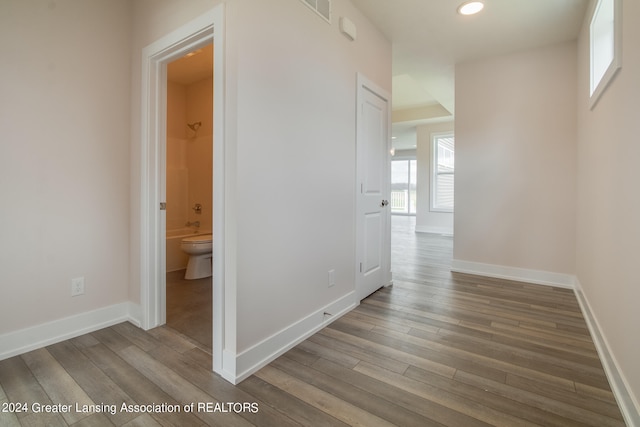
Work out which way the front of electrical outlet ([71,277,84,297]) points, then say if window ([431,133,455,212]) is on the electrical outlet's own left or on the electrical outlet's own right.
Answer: on the electrical outlet's own left

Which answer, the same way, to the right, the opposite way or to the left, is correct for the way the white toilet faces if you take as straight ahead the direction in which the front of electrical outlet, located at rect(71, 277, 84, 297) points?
to the right

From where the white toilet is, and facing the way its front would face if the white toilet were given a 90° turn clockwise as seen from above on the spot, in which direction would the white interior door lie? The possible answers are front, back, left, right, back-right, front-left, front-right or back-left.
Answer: back

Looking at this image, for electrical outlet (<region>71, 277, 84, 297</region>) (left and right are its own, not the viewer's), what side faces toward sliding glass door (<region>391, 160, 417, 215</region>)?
left

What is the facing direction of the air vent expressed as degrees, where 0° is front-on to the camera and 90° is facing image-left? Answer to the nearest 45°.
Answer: approximately 315°

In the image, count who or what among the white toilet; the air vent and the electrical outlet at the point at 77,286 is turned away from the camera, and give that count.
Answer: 0

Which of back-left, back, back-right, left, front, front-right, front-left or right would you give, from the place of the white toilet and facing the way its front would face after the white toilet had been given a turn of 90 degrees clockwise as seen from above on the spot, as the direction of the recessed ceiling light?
back

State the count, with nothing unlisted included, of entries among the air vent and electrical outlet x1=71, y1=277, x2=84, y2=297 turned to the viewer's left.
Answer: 0

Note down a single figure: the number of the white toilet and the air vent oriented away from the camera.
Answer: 0

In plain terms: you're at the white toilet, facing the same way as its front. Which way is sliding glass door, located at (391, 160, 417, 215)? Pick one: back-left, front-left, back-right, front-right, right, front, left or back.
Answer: back

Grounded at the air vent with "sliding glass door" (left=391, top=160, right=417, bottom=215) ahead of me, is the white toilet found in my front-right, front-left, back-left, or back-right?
front-left

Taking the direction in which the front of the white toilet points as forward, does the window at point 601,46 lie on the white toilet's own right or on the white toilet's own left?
on the white toilet's own left

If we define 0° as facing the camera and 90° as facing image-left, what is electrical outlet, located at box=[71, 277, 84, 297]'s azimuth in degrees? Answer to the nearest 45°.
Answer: approximately 315°
